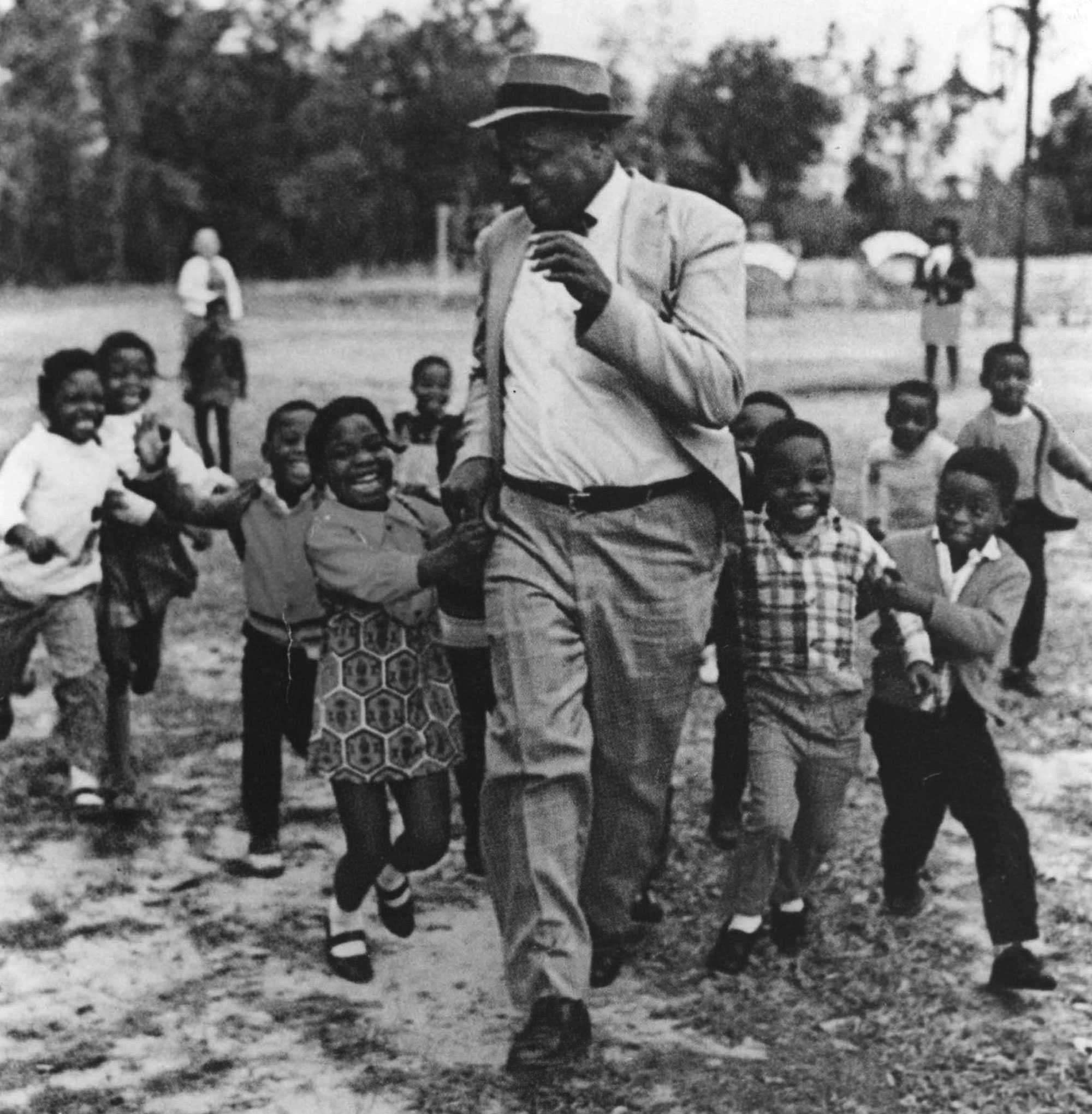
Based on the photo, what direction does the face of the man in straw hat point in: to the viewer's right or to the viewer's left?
to the viewer's left

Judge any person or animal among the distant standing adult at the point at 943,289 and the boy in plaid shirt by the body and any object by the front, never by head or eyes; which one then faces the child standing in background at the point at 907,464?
the distant standing adult

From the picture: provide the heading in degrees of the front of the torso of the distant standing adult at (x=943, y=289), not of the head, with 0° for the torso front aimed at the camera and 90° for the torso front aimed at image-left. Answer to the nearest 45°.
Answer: approximately 0°

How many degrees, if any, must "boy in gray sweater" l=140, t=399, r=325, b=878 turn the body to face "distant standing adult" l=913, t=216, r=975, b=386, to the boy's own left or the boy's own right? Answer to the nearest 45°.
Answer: approximately 135° to the boy's own left

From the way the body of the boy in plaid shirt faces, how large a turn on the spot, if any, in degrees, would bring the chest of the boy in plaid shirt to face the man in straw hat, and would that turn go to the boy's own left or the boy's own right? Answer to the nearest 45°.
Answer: approximately 45° to the boy's own right

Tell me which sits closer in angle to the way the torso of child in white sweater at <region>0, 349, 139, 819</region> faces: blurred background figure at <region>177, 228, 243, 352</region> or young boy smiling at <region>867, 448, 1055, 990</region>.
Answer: the young boy smiling

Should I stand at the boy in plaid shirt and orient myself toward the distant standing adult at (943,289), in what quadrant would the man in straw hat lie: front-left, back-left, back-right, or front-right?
back-left
